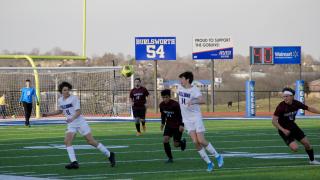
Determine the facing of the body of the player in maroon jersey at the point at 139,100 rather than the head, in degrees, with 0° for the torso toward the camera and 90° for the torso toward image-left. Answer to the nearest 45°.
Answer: approximately 0°

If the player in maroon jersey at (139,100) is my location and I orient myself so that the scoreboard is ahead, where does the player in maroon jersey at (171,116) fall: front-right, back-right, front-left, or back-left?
back-right

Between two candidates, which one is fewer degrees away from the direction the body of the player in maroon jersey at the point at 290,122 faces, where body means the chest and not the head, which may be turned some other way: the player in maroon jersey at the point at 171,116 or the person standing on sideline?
the player in maroon jersey

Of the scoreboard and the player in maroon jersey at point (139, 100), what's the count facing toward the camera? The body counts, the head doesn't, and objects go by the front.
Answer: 2

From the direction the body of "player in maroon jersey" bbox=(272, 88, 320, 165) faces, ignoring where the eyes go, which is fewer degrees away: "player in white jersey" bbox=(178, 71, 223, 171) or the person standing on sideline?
the player in white jersey

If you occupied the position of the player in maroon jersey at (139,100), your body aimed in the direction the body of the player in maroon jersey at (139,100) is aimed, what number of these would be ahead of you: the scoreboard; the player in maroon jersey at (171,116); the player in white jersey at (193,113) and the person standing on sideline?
2

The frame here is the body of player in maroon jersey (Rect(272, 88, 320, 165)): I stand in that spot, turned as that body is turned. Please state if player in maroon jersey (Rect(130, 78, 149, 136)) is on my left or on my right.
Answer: on my right

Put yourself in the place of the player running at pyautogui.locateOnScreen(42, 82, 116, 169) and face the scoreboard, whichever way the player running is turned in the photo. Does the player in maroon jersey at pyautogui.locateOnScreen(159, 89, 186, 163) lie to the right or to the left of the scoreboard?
right

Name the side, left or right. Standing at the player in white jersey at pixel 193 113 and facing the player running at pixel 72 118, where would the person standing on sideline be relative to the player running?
right

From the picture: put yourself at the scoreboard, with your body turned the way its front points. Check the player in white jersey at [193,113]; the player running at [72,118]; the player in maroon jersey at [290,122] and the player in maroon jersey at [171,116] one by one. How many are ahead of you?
4
